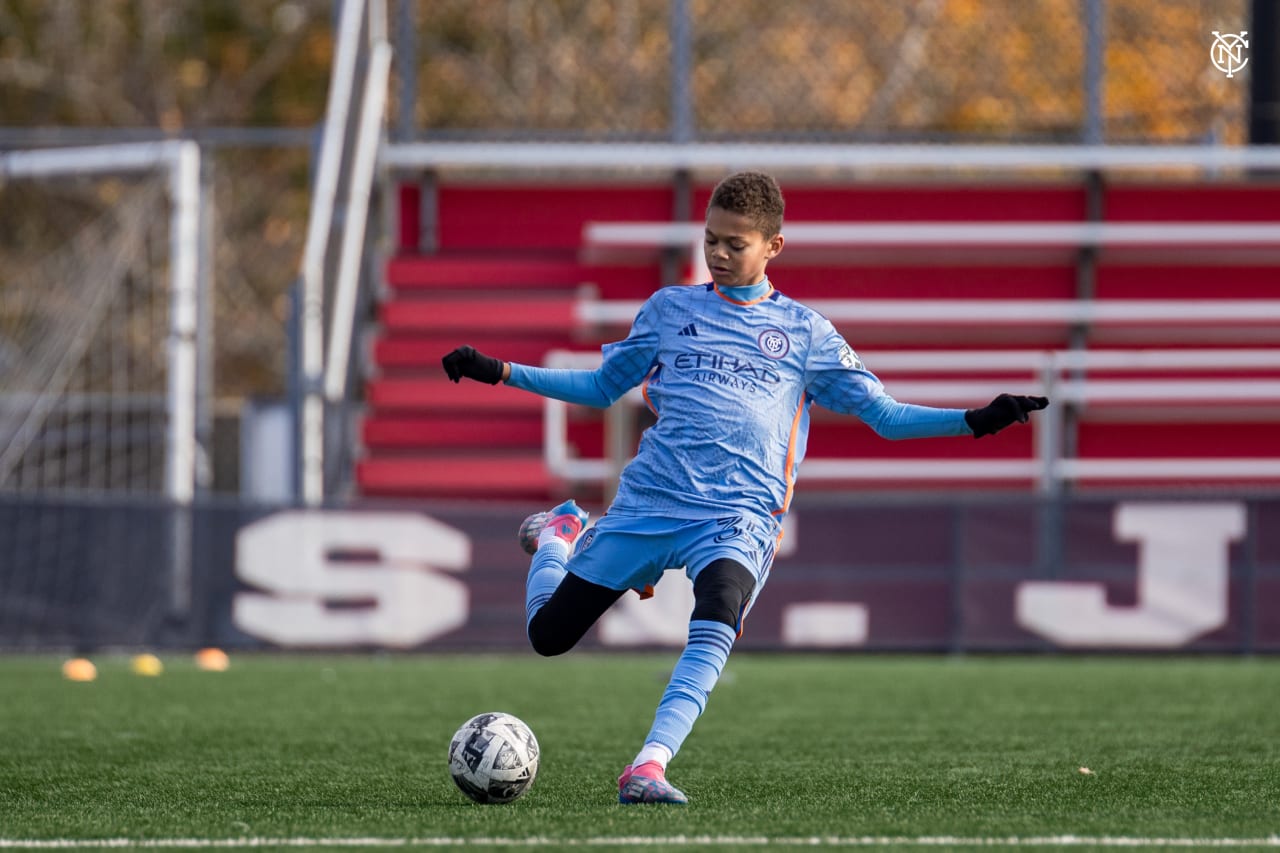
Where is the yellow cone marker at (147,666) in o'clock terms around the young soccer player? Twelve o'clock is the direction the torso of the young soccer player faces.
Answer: The yellow cone marker is roughly at 5 o'clock from the young soccer player.

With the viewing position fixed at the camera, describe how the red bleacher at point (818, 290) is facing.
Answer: facing the viewer

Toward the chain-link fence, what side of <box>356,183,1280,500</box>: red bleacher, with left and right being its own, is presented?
back

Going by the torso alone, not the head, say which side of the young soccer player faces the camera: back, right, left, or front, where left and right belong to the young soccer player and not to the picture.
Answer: front

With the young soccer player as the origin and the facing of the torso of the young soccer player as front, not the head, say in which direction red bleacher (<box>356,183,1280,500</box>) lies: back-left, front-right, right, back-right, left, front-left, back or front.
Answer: back

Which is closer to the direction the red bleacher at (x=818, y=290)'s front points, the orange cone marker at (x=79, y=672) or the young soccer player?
the young soccer player

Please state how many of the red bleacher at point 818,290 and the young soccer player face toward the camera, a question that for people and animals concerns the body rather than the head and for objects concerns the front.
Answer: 2

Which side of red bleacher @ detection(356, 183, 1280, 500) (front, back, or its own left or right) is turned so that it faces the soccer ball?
front

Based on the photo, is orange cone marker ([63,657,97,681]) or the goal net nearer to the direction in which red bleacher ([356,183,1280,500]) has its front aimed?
the orange cone marker

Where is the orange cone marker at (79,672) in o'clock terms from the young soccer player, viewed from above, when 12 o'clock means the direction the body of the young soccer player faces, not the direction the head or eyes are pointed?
The orange cone marker is roughly at 5 o'clock from the young soccer player.

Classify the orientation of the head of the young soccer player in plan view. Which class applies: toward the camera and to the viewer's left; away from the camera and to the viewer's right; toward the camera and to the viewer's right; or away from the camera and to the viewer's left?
toward the camera and to the viewer's left

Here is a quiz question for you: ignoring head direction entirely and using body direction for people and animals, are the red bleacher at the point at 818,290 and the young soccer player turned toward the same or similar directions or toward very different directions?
same or similar directions

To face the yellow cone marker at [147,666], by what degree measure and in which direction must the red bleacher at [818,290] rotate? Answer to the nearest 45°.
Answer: approximately 45° to its right

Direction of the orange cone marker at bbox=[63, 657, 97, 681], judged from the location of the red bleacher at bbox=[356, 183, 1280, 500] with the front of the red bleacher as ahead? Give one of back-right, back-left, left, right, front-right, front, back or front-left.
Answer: front-right
